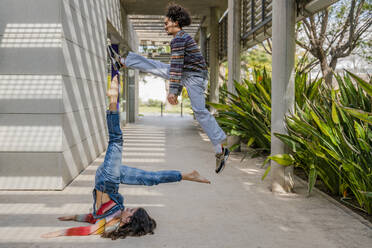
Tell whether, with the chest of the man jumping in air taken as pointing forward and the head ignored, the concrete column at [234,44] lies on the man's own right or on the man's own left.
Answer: on the man's own right

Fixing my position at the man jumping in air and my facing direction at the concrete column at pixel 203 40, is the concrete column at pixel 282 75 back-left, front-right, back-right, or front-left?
front-right

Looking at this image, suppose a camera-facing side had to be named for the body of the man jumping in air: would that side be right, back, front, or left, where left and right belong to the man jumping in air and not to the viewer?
left

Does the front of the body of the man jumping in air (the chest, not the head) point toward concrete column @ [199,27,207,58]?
no

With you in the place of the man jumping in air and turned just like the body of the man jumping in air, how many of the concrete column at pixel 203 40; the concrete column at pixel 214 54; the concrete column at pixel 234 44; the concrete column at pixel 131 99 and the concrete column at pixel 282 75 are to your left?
0

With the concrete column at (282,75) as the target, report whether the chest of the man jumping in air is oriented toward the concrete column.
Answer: no

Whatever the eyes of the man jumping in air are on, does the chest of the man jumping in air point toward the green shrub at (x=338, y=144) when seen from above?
no

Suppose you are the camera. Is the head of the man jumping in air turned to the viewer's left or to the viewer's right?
to the viewer's left

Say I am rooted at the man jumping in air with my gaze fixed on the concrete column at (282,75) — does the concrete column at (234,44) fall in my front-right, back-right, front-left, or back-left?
front-left
